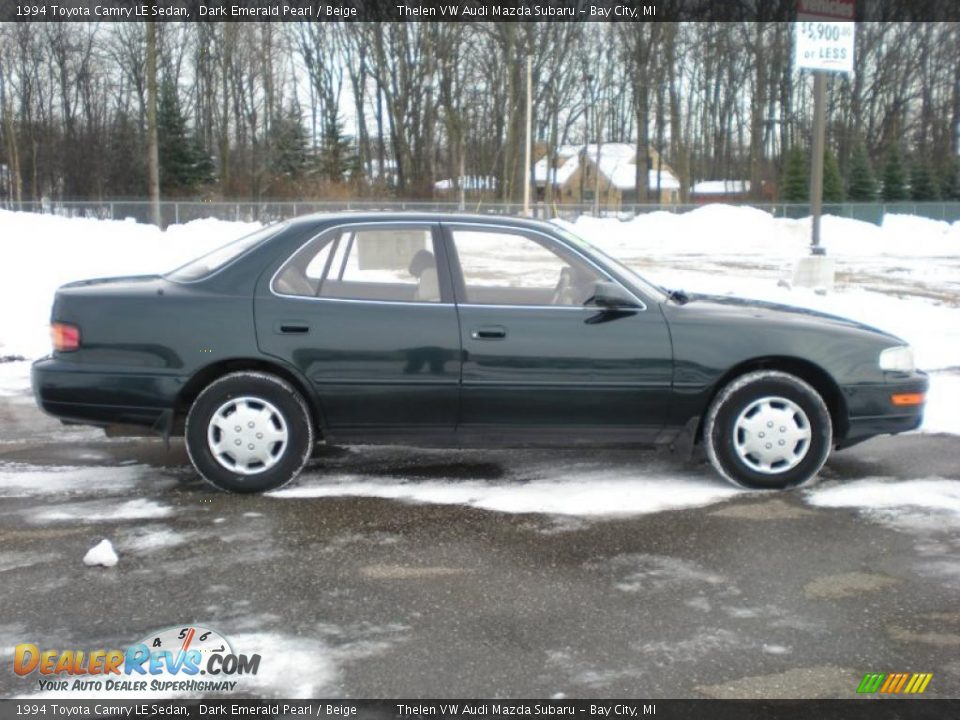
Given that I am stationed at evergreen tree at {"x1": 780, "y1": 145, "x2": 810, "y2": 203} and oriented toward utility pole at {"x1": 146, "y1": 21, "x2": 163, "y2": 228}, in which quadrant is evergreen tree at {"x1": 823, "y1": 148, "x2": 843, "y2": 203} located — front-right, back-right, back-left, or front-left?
back-left

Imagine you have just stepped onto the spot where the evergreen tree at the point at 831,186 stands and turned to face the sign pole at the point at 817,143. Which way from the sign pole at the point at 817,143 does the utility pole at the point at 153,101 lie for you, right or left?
right

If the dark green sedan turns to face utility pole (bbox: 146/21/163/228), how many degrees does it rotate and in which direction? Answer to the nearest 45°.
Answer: approximately 90° to its left

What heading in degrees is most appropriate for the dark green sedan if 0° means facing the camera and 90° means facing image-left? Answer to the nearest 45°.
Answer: approximately 270°

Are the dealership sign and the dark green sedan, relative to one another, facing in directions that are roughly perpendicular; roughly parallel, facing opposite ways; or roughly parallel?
roughly perpendicular

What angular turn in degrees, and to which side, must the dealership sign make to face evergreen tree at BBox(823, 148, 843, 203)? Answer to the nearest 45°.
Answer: approximately 180°

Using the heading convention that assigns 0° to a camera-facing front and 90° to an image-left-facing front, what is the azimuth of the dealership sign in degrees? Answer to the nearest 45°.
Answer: approximately 0°

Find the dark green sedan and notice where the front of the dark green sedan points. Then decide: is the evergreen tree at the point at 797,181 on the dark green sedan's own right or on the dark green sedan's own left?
on the dark green sedan's own left

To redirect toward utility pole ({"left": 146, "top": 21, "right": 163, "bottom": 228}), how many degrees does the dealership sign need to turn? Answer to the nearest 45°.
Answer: approximately 135° to its right
